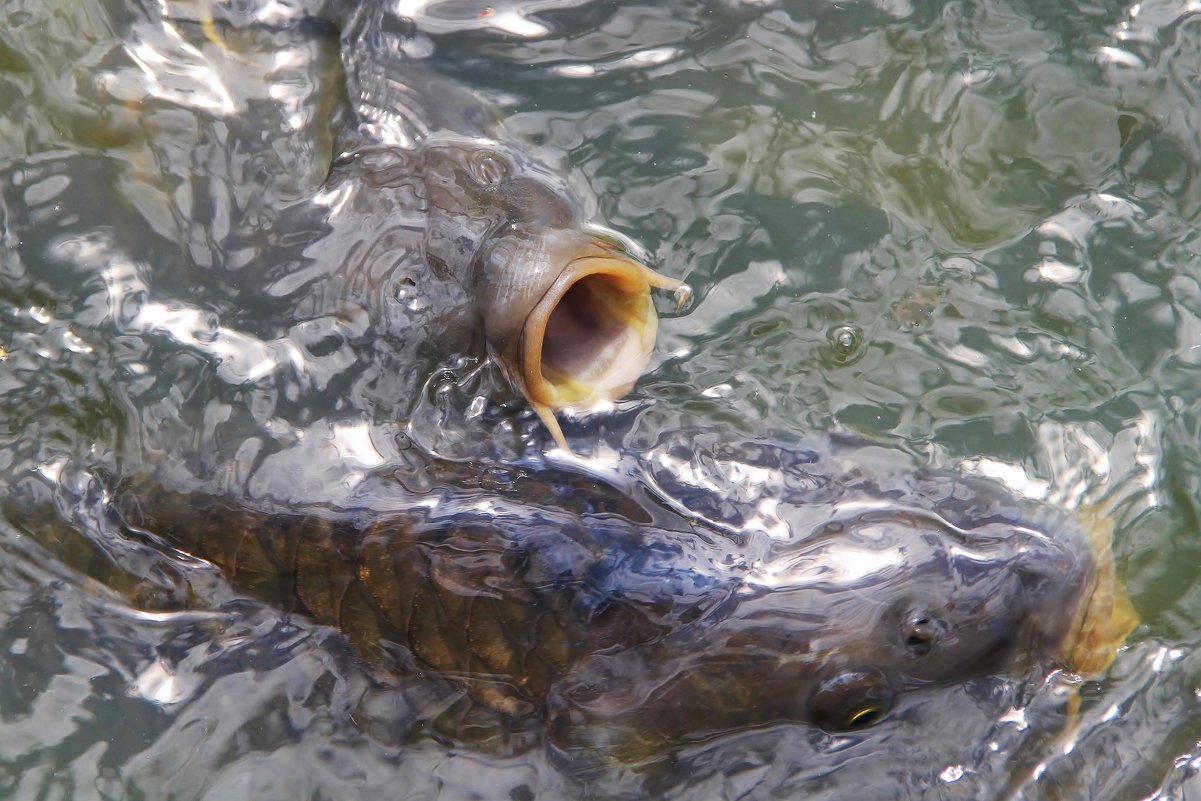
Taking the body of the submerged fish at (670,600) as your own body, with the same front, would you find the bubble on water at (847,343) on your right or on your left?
on your left

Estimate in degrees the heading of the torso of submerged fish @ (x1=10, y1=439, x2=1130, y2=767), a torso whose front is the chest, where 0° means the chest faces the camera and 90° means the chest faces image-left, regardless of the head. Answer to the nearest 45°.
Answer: approximately 270°
